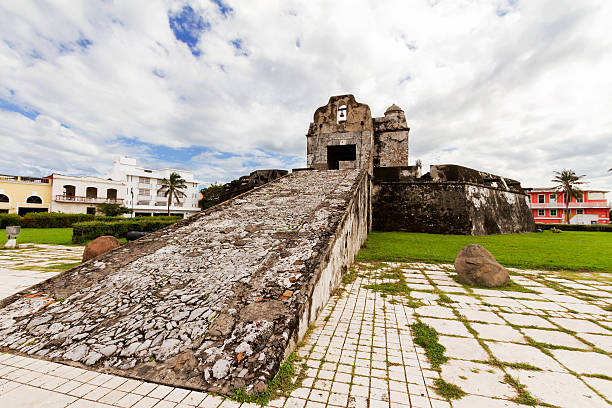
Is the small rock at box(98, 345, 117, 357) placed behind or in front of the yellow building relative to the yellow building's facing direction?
in front

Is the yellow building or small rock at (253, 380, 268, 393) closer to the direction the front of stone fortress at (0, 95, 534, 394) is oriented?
the small rock

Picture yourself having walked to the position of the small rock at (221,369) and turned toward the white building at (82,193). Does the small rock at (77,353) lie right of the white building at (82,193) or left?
left

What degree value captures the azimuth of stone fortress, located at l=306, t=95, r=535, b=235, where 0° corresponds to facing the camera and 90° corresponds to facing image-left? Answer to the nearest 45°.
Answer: approximately 0°

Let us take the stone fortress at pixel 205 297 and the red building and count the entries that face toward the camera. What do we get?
2

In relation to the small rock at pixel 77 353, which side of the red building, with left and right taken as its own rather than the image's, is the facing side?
front

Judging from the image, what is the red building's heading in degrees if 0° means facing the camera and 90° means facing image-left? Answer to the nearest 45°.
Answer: approximately 0°
